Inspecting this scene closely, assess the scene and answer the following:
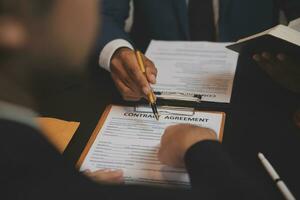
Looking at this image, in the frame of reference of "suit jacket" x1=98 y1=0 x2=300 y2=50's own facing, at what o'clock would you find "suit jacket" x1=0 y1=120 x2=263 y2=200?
"suit jacket" x1=0 y1=120 x2=263 y2=200 is roughly at 12 o'clock from "suit jacket" x1=98 y1=0 x2=300 y2=50.

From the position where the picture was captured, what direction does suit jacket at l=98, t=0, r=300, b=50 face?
facing the viewer

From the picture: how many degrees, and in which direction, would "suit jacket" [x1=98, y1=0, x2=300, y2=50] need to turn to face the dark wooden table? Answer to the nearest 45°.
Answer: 0° — it already faces it
